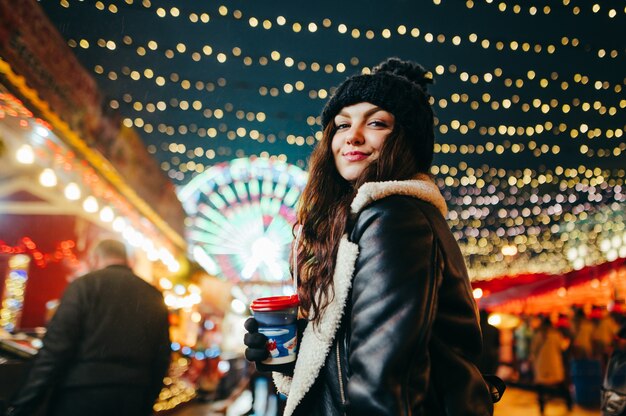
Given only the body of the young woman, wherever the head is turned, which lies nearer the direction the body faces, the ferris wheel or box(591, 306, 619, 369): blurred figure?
the ferris wheel

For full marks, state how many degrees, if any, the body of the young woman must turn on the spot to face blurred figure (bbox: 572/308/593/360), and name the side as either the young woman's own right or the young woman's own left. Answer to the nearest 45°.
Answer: approximately 135° to the young woman's own right

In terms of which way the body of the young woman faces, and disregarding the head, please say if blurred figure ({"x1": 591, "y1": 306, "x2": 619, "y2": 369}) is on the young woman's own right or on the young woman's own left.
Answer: on the young woman's own right

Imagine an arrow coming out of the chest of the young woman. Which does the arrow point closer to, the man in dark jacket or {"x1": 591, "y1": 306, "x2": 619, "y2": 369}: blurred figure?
the man in dark jacket

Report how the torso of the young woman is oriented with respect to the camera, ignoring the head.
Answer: to the viewer's left

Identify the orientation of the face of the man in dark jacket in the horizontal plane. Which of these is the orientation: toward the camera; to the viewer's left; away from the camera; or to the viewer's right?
away from the camera

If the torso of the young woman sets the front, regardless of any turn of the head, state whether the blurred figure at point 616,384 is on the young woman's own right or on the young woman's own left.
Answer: on the young woman's own right

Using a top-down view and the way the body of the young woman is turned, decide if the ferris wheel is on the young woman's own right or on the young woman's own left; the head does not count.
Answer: on the young woman's own right
